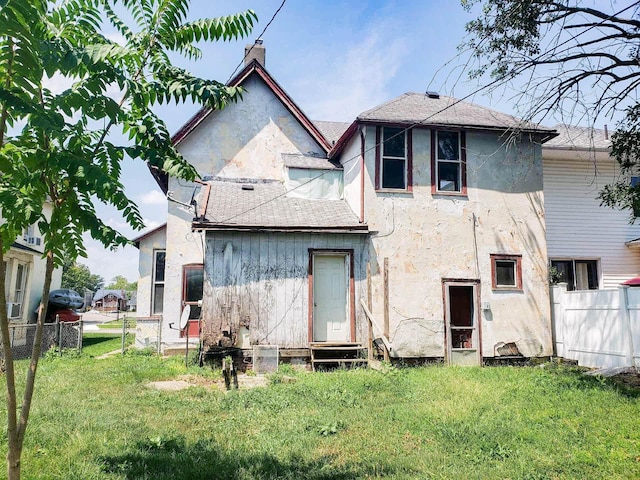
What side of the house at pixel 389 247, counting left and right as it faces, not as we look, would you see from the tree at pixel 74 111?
back

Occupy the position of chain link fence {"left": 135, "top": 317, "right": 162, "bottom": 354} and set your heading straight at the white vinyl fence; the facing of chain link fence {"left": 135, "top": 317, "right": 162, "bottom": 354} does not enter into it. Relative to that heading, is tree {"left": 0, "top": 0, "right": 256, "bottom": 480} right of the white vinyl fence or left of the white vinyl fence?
right

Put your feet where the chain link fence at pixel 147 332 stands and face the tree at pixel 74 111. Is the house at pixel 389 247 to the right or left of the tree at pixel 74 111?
left

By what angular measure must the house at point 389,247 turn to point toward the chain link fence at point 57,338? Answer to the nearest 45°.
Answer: approximately 90° to its left

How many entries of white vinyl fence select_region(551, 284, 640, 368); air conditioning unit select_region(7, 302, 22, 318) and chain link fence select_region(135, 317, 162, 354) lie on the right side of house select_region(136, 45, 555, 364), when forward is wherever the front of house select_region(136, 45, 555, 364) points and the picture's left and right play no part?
1

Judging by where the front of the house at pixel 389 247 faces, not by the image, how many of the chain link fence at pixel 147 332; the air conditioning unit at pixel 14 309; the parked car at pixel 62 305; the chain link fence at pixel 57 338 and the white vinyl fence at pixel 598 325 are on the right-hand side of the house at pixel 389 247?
1

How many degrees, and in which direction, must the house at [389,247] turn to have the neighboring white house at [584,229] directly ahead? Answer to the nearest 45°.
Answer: approximately 45° to its right

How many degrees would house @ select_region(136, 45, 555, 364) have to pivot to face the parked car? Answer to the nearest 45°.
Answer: approximately 45° to its left

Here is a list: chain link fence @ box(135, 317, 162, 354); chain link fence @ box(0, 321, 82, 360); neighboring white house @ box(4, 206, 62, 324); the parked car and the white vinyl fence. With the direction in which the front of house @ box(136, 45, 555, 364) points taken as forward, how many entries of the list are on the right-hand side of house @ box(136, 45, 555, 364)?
1

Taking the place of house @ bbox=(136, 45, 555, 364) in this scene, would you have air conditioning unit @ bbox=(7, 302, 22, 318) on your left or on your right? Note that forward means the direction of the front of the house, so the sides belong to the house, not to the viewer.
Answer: on your left

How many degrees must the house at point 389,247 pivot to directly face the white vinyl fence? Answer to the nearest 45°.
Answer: approximately 90° to its right

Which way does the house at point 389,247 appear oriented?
away from the camera

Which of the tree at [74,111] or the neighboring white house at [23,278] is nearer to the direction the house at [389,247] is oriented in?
the neighboring white house

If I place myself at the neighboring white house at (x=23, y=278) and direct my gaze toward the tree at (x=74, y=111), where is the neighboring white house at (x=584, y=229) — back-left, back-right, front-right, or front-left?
front-left
